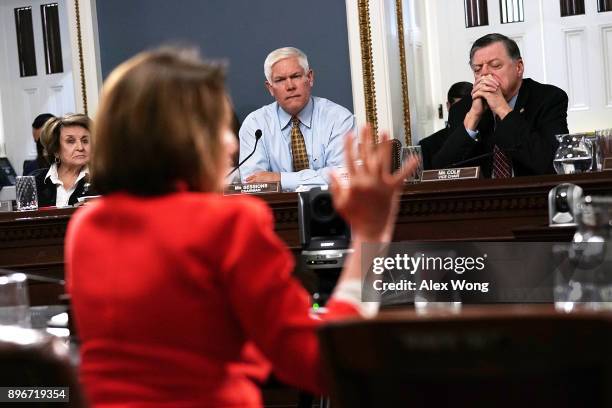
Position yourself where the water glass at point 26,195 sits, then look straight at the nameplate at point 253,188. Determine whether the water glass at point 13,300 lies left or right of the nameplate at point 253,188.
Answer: right

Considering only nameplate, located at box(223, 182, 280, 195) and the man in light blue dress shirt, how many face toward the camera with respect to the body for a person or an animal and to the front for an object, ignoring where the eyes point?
2

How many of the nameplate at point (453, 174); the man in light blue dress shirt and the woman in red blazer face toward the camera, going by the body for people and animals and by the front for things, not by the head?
2

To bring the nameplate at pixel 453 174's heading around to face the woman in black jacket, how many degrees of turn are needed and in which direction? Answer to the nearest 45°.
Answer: approximately 135° to its right

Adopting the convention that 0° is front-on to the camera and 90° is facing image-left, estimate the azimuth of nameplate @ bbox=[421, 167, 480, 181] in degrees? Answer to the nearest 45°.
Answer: approximately 0°

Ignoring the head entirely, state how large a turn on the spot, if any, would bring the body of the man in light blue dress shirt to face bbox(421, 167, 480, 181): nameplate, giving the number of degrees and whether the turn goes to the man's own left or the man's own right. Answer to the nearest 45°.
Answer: approximately 45° to the man's own left

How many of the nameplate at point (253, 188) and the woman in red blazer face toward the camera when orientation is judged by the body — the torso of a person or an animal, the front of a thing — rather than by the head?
1

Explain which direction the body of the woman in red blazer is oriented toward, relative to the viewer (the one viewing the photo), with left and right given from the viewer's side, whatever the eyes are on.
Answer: facing away from the viewer and to the right of the viewer

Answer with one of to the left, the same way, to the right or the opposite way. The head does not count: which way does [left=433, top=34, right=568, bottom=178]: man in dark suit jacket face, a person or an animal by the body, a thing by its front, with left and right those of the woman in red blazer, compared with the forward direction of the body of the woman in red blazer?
the opposite way

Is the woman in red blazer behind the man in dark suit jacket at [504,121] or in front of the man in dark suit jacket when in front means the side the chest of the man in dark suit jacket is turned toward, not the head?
in front

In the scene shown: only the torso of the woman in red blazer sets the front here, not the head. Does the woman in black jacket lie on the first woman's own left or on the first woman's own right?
on the first woman's own left
